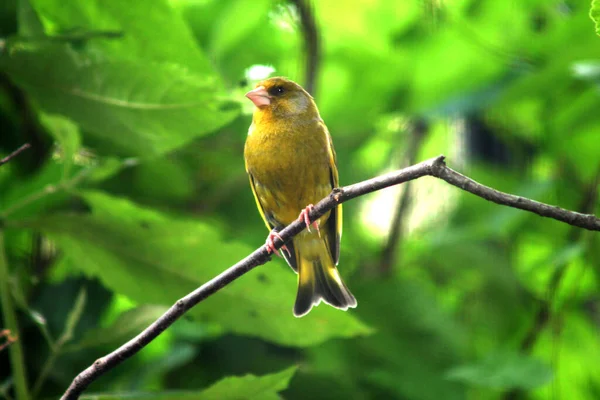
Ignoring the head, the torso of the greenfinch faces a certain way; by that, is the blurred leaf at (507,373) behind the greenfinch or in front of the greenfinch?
behind

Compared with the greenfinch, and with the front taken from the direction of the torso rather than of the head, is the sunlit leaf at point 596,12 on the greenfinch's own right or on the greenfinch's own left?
on the greenfinch's own left

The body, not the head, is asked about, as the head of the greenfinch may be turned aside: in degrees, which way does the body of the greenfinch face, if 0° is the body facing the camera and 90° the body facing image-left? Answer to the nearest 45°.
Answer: approximately 45°
